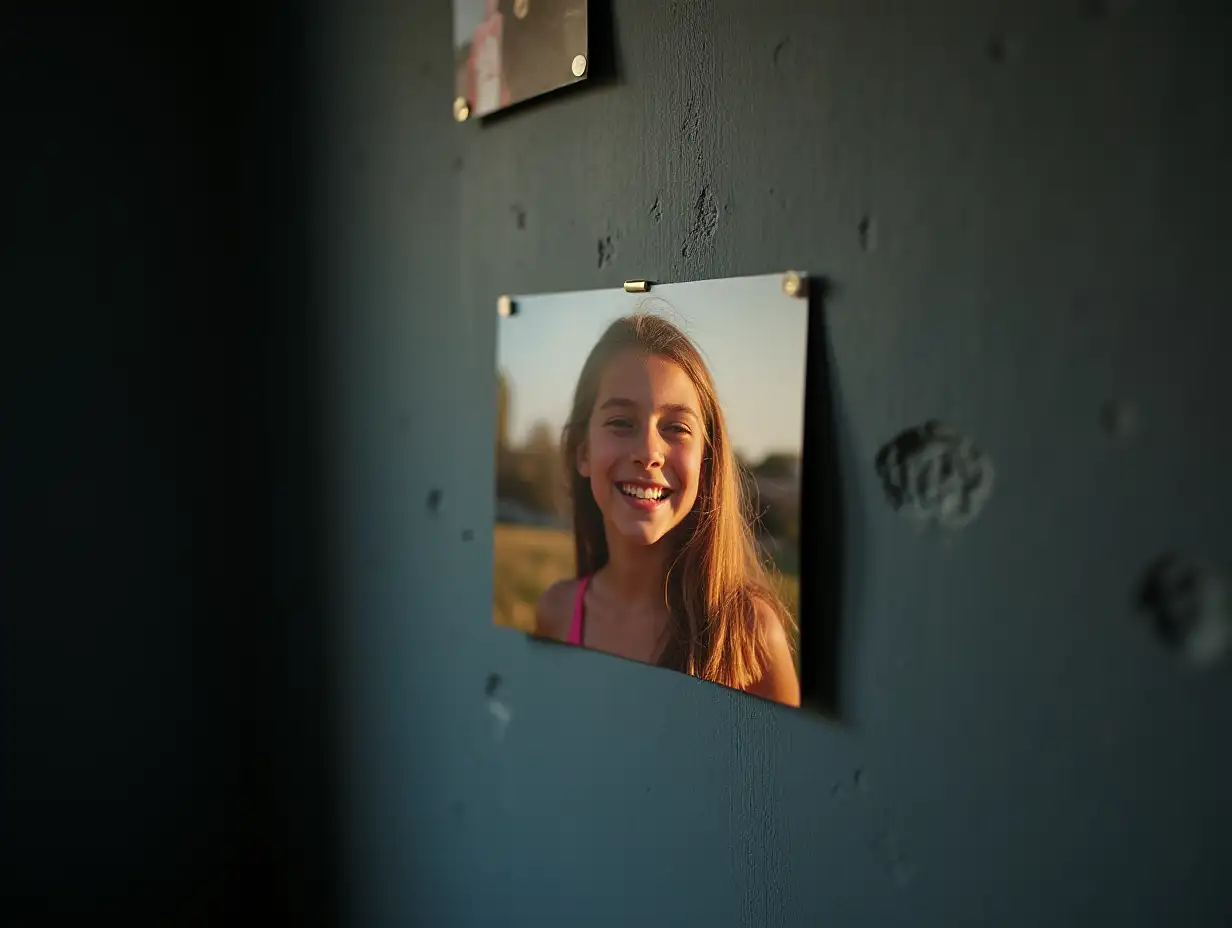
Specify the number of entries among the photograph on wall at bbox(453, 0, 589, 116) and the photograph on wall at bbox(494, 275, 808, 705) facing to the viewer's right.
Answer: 0

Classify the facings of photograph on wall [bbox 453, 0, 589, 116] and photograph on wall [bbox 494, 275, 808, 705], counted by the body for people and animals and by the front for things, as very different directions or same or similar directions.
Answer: same or similar directions

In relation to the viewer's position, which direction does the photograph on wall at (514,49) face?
facing the viewer and to the left of the viewer

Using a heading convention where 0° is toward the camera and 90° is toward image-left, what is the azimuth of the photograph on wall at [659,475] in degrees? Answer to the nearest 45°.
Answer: approximately 45°
